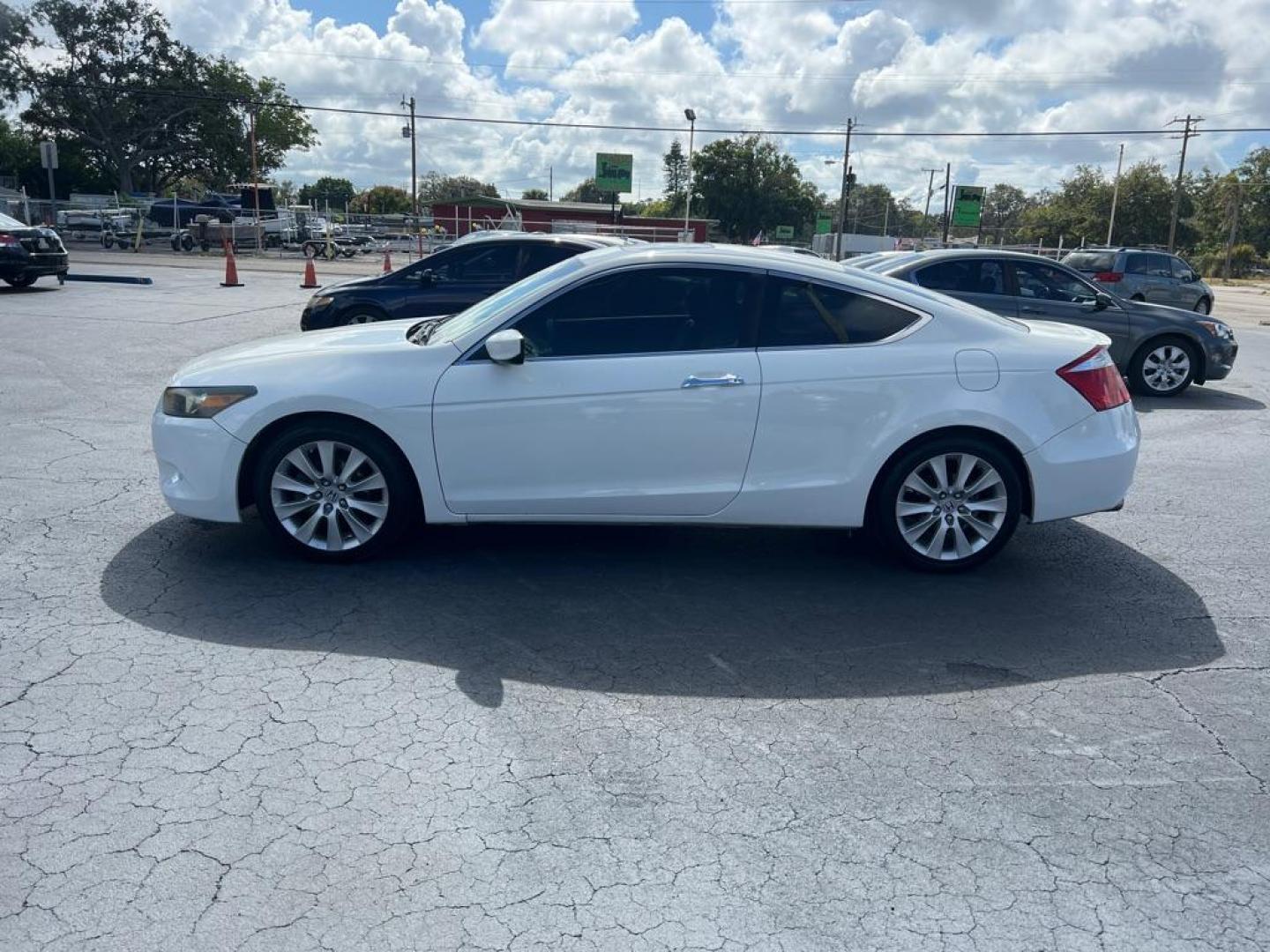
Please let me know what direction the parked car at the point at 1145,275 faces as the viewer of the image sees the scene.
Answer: facing away from the viewer and to the right of the viewer

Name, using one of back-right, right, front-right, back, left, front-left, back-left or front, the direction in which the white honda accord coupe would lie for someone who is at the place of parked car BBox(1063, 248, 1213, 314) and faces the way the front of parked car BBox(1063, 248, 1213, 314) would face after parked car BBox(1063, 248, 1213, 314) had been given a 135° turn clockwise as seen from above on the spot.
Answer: front

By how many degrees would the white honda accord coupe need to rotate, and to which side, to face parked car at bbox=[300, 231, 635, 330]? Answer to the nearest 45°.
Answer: approximately 90° to its right

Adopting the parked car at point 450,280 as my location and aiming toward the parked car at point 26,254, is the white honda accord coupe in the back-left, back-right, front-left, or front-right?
back-left

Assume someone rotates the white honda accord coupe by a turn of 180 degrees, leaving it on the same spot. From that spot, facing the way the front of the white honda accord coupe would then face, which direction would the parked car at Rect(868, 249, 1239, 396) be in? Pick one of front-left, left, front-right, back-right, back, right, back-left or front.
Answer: front-left

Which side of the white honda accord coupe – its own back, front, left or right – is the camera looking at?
left

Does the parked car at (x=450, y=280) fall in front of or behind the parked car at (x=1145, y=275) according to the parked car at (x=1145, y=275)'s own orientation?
behind

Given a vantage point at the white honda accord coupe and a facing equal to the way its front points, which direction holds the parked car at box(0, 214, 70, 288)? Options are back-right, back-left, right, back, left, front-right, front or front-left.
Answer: front-right
